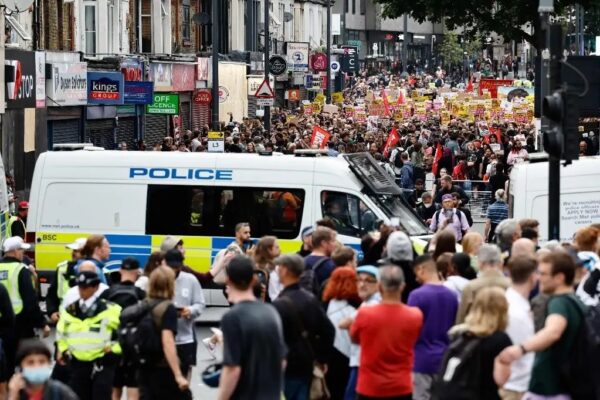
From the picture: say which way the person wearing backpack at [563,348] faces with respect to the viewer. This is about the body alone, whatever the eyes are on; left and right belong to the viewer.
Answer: facing to the left of the viewer

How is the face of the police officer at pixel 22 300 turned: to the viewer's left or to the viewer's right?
to the viewer's right

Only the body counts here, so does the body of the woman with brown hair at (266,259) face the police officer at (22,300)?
no

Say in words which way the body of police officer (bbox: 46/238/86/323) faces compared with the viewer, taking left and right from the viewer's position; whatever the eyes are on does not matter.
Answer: facing to the right of the viewer

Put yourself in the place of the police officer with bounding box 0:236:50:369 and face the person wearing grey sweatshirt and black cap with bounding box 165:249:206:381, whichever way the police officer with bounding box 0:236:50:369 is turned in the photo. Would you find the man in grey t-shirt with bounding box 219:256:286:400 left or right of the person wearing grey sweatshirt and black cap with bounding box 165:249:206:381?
right

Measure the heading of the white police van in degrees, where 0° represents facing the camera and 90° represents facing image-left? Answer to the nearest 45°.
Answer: approximately 270°

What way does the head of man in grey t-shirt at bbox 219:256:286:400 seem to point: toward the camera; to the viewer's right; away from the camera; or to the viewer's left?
away from the camera

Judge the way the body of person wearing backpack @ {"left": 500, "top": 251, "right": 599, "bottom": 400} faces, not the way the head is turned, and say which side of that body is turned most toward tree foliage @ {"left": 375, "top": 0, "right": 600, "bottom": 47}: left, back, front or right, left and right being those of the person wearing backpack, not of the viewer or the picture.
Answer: right

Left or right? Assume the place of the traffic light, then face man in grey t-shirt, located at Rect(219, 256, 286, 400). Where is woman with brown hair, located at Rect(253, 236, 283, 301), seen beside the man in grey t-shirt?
right
